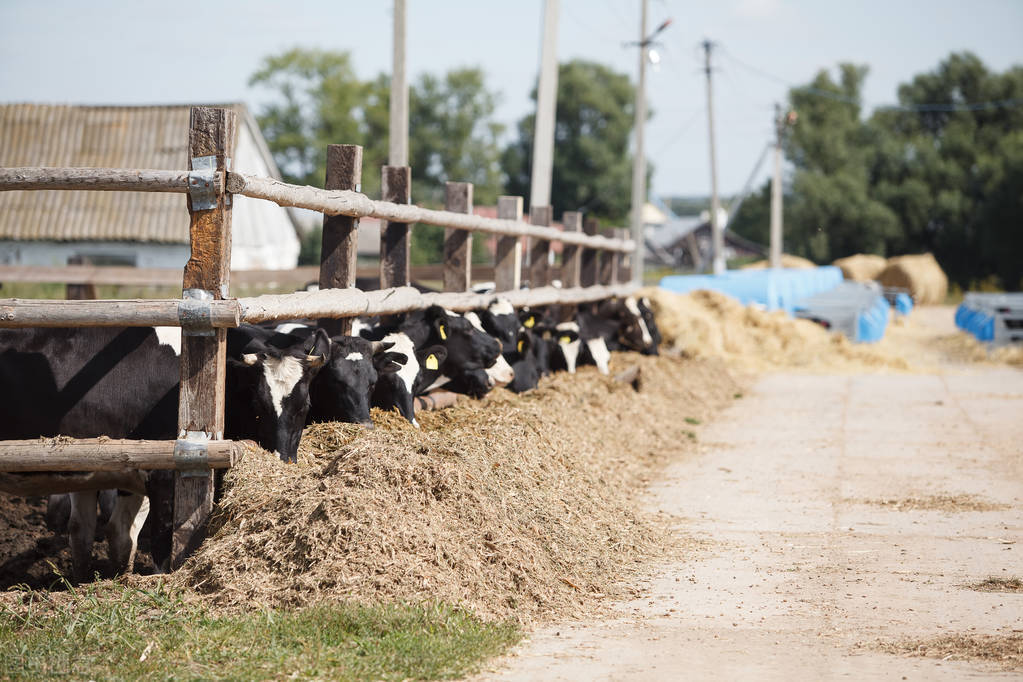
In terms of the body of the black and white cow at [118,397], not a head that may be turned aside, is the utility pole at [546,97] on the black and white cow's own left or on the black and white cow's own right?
on the black and white cow's own left

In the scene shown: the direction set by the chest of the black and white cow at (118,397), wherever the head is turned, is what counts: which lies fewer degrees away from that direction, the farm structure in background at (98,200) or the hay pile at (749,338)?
the hay pile

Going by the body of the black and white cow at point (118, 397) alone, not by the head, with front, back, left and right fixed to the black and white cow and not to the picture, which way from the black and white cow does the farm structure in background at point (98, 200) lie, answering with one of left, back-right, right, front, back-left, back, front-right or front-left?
left

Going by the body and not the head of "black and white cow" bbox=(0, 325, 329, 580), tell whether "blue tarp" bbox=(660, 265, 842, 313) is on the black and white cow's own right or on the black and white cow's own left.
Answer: on the black and white cow's own left

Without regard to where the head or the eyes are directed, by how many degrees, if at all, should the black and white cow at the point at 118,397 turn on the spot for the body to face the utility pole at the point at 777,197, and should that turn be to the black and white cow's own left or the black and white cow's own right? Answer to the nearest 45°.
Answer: approximately 45° to the black and white cow's own left

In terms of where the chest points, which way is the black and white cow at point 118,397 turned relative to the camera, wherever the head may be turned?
to the viewer's right

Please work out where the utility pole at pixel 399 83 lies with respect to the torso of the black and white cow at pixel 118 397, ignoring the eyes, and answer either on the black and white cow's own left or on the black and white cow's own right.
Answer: on the black and white cow's own left

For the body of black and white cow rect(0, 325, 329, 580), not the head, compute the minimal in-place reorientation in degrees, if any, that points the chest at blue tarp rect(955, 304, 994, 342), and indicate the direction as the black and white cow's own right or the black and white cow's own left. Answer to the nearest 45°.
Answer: approximately 45° to the black and white cow's own left

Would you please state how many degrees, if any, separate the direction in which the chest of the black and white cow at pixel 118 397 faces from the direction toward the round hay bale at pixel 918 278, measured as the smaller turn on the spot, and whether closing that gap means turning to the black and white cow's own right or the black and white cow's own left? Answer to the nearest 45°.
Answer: approximately 45° to the black and white cow's own left

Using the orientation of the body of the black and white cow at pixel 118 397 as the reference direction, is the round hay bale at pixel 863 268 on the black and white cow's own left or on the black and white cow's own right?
on the black and white cow's own left

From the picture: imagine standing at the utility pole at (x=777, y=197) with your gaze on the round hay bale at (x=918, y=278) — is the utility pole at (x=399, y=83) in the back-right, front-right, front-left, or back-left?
back-right
